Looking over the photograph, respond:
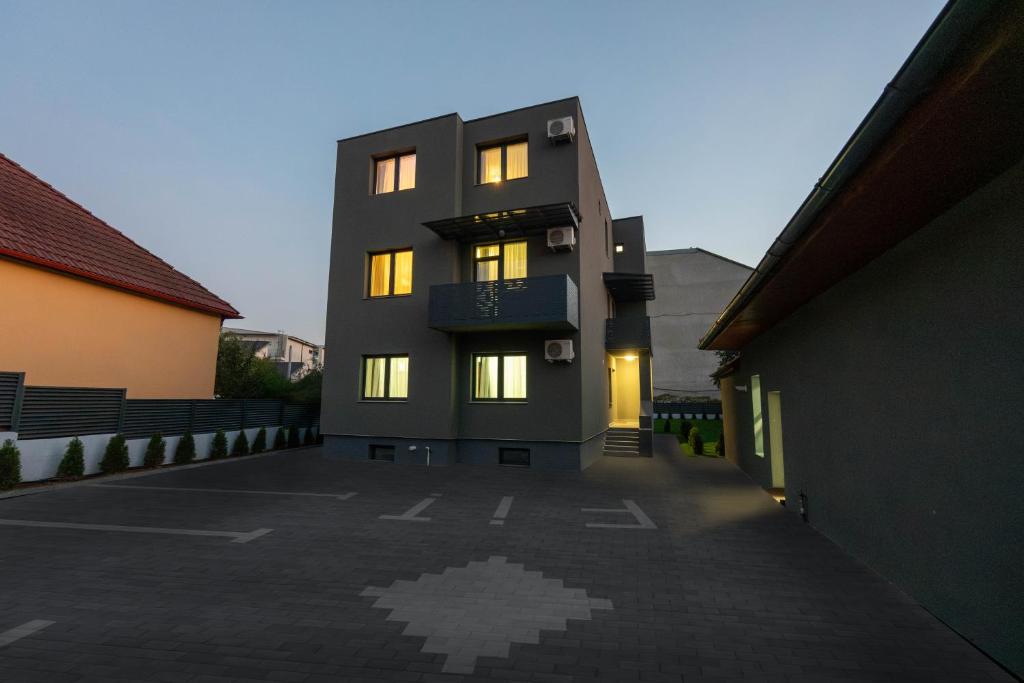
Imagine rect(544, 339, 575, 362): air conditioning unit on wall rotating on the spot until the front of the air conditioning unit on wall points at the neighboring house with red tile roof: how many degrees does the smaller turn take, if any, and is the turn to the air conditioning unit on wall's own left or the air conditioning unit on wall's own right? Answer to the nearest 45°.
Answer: approximately 90° to the air conditioning unit on wall's own right

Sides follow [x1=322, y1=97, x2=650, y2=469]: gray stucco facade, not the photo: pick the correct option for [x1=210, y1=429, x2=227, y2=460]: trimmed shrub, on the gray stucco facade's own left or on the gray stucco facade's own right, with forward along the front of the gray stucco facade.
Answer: on the gray stucco facade's own right

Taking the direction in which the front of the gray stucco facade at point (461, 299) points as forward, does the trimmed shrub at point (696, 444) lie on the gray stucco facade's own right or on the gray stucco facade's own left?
on the gray stucco facade's own left

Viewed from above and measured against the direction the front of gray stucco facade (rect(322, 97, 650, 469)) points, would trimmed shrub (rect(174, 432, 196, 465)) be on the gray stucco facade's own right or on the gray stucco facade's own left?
on the gray stucco facade's own right

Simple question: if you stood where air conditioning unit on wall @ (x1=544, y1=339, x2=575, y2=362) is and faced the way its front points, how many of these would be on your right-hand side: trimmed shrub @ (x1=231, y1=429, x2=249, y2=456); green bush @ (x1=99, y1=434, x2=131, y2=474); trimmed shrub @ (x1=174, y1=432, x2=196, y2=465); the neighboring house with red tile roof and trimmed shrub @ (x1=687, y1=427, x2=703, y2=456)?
4

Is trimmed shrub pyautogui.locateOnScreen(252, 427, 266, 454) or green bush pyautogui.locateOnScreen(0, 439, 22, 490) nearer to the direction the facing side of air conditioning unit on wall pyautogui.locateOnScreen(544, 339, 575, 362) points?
the green bush

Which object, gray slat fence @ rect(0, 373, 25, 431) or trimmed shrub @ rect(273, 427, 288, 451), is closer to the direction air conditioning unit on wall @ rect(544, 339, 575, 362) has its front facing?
the gray slat fence

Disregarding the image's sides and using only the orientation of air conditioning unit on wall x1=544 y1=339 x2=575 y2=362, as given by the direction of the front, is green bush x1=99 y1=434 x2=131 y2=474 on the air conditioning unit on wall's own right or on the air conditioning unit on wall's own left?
on the air conditioning unit on wall's own right

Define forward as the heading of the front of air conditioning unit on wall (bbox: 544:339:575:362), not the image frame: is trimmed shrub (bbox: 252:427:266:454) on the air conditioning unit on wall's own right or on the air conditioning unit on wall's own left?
on the air conditioning unit on wall's own right

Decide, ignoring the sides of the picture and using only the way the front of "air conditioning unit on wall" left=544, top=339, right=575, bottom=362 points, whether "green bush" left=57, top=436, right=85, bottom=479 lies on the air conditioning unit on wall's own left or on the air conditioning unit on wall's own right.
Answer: on the air conditioning unit on wall's own right

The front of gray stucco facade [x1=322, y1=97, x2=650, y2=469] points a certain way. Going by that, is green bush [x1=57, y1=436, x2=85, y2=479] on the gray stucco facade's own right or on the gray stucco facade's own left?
on the gray stucco facade's own right

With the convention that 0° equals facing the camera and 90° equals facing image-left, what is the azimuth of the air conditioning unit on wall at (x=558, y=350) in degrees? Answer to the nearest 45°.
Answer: approximately 0°
